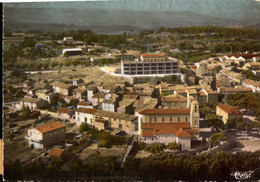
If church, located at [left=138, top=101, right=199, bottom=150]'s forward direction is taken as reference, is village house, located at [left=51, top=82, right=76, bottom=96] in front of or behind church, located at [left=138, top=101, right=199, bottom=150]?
behind

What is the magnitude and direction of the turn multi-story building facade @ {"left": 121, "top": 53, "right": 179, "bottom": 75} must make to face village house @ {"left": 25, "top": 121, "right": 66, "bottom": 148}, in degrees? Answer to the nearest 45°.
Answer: approximately 45° to its right

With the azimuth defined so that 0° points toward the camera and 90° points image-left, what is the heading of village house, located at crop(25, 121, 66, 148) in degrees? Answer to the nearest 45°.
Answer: approximately 45°

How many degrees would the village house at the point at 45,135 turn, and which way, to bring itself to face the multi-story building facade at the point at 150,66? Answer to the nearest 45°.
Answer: approximately 180°

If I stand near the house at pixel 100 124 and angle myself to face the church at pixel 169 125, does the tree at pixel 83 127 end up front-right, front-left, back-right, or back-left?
back-right
